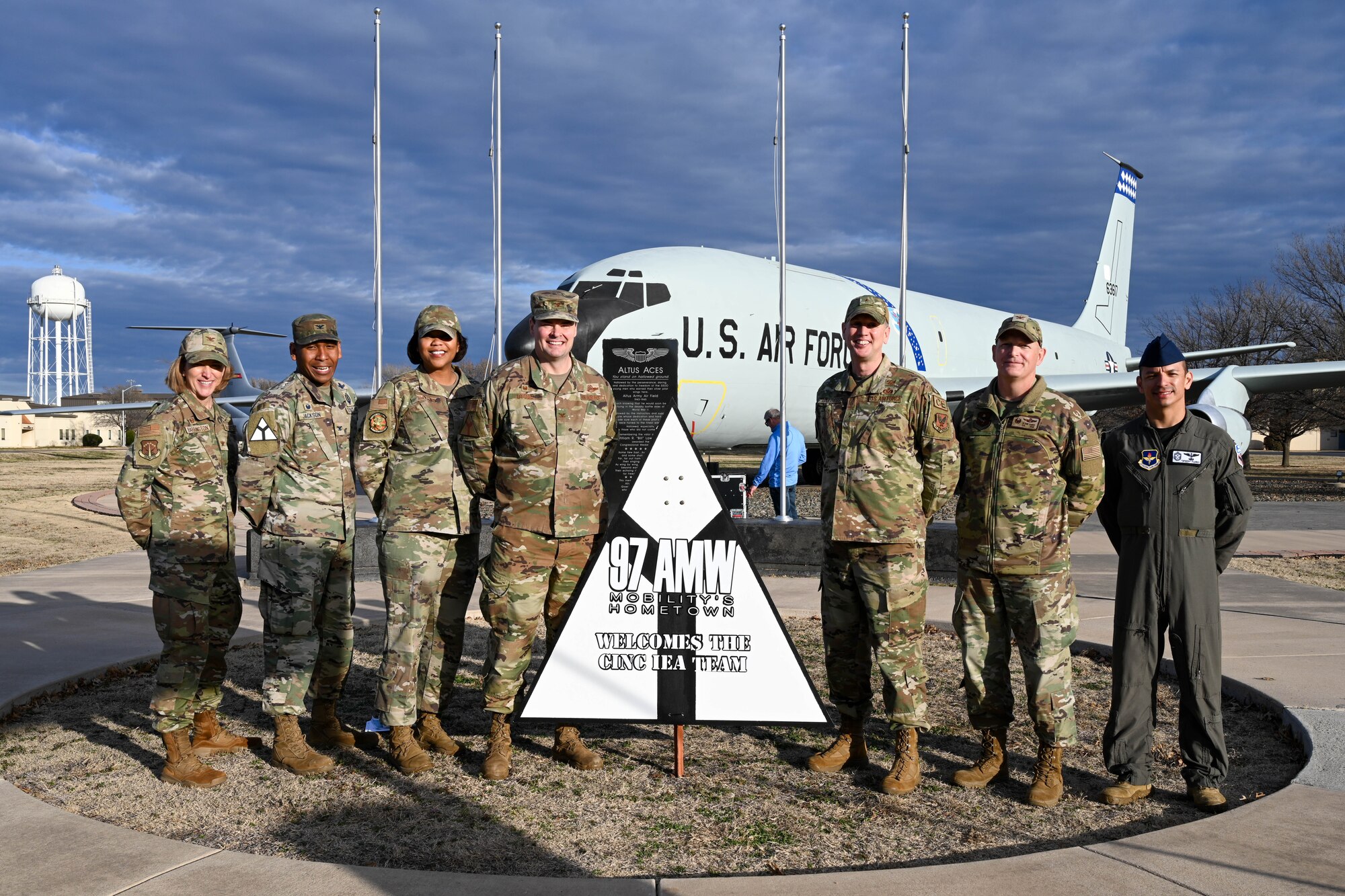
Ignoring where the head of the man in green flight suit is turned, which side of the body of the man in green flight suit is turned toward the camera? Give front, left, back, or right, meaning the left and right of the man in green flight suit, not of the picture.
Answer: front

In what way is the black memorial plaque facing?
toward the camera

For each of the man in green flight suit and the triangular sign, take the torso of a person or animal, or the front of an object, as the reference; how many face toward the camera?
2

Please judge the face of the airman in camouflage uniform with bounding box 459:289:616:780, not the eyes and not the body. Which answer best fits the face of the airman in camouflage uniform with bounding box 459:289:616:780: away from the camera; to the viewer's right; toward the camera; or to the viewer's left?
toward the camera

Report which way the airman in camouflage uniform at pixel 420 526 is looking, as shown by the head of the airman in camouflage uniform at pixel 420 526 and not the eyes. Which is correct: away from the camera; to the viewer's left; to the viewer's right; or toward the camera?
toward the camera

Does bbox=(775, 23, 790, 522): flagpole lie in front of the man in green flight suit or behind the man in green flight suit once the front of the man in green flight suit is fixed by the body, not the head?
behind

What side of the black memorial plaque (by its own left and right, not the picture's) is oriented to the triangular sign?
front

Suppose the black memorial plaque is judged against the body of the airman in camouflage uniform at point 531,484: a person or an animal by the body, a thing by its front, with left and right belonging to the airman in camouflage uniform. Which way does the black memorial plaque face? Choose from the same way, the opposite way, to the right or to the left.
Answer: the same way

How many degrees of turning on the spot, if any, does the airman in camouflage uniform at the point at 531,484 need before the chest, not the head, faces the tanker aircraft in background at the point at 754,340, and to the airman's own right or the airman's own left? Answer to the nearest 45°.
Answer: approximately 180°

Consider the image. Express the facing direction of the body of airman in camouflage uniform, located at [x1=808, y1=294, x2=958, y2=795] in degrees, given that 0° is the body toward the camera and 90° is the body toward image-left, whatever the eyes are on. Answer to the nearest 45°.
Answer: approximately 45°

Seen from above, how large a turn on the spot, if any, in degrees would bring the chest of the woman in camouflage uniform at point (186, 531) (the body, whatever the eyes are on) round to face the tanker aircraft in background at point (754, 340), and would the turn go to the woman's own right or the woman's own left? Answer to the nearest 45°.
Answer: approximately 90° to the woman's own left

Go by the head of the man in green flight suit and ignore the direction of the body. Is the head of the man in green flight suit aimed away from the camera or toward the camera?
toward the camera

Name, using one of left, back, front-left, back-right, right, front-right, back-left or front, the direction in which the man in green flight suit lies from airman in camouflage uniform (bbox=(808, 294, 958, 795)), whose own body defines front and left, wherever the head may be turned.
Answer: back-left

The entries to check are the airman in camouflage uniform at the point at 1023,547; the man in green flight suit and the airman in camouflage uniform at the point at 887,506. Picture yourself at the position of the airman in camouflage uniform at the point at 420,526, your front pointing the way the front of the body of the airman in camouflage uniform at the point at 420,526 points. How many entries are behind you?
0

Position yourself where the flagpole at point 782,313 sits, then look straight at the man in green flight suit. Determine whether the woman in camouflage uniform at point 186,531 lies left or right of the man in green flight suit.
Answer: right

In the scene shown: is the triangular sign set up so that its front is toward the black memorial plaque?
no

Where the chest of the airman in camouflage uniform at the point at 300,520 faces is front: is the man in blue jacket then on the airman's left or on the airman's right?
on the airman's left

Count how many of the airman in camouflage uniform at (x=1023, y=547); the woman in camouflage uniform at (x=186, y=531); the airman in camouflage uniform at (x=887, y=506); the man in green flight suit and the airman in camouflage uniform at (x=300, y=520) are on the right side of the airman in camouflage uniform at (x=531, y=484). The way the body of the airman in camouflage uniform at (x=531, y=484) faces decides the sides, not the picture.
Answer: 2

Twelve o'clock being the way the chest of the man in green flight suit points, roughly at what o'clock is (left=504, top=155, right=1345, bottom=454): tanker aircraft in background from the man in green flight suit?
The tanker aircraft in background is roughly at 5 o'clock from the man in green flight suit.

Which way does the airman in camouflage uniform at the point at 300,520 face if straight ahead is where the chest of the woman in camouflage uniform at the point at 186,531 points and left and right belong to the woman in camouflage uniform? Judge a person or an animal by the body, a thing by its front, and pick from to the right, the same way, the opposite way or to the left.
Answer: the same way
